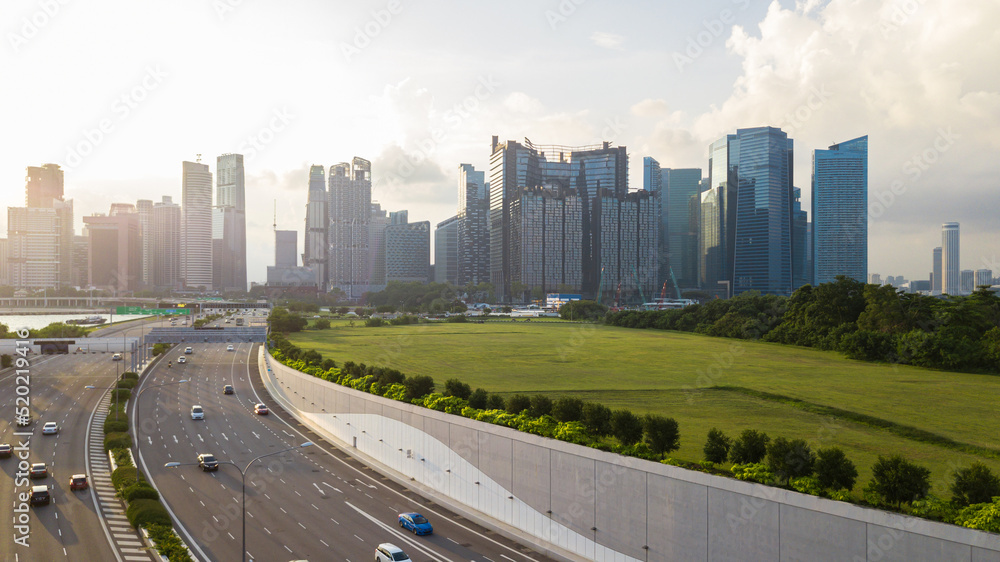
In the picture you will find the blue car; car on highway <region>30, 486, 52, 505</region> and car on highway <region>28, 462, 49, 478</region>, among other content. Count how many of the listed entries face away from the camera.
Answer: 2

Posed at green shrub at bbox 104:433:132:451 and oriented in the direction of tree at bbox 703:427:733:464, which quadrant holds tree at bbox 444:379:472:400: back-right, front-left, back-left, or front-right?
front-left

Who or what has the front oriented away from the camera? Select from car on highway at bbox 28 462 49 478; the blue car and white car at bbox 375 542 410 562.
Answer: the car on highway

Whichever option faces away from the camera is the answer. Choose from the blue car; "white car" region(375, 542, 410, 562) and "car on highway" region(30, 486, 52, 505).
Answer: the car on highway

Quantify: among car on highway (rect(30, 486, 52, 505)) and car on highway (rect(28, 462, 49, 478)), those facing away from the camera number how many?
2

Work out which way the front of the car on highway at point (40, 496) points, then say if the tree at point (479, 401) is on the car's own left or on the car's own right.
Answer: on the car's own right

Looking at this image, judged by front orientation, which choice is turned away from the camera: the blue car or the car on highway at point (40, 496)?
the car on highway

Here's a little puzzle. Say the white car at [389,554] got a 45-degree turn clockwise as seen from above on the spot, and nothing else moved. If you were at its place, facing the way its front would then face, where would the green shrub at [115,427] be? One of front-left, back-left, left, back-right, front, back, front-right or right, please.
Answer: back-right

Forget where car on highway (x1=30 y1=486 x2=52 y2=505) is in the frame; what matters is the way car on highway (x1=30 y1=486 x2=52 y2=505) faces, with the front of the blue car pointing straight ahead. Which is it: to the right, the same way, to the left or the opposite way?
the opposite way

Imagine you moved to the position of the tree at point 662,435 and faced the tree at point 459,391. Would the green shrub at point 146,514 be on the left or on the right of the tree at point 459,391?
left

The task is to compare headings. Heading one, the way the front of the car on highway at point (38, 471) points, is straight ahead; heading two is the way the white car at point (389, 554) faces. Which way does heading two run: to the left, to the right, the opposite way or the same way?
the opposite way

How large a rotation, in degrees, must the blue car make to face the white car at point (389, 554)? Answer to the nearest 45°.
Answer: approximately 45° to its right

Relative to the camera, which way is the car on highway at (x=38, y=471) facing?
away from the camera

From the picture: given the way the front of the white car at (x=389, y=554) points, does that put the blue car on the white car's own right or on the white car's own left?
on the white car's own left

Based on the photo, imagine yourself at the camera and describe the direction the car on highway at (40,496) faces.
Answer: facing away from the viewer
